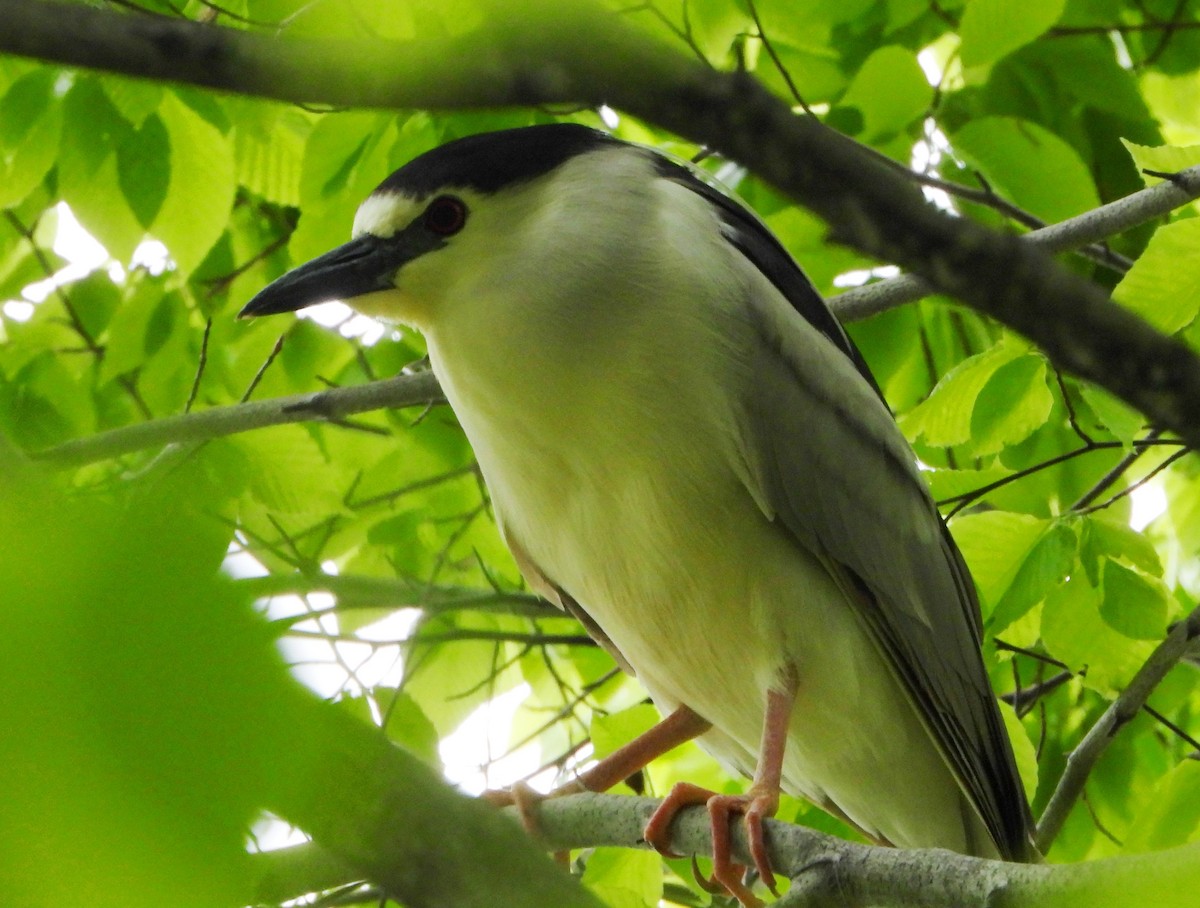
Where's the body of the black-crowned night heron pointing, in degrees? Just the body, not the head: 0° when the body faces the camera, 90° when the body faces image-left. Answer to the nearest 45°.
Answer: approximately 45°

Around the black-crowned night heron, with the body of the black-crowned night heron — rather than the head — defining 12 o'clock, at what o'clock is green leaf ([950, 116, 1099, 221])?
The green leaf is roughly at 7 o'clock from the black-crowned night heron.
